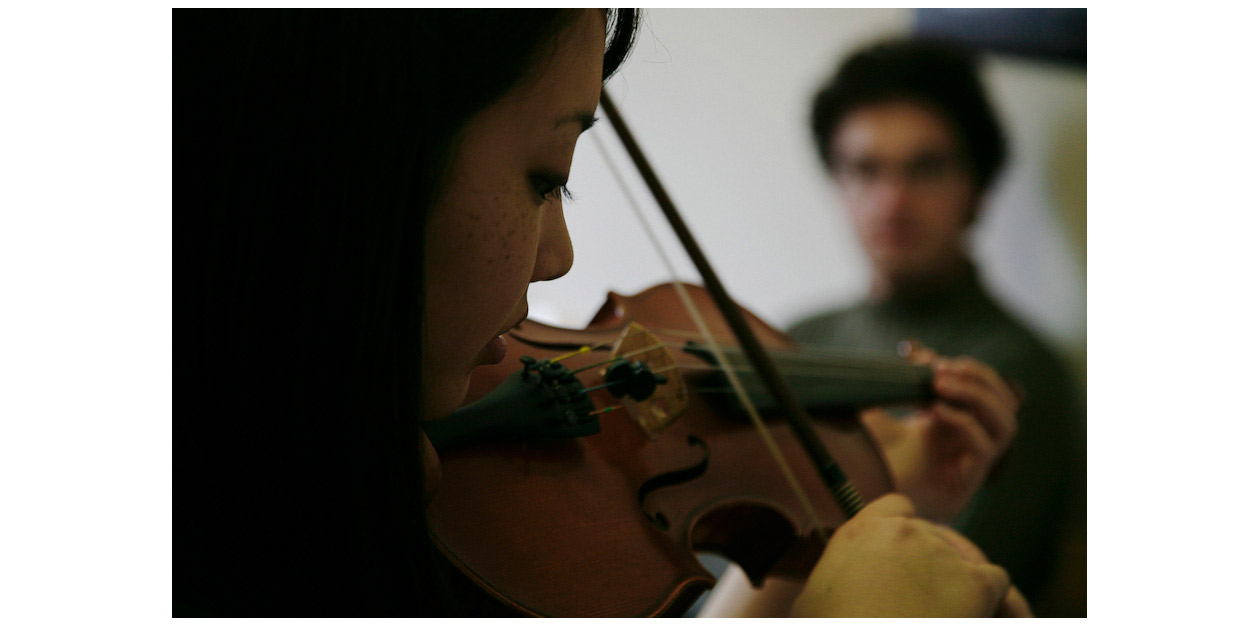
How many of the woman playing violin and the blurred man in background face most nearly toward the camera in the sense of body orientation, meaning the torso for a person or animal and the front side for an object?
1

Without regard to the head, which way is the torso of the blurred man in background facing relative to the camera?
toward the camera

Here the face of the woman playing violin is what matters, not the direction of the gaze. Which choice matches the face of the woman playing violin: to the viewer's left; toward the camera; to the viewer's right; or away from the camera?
to the viewer's right

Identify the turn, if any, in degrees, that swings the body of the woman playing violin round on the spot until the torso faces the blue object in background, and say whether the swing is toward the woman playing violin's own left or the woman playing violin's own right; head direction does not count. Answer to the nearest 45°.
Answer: approximately 45° to the woman playing violin's own left

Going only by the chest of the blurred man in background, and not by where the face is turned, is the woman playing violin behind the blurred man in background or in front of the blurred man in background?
in front

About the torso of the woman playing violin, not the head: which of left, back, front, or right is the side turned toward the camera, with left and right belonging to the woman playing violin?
right

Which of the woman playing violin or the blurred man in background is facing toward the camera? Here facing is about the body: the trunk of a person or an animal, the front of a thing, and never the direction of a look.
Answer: the blurred man in background

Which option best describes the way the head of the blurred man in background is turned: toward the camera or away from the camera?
toward the camera
